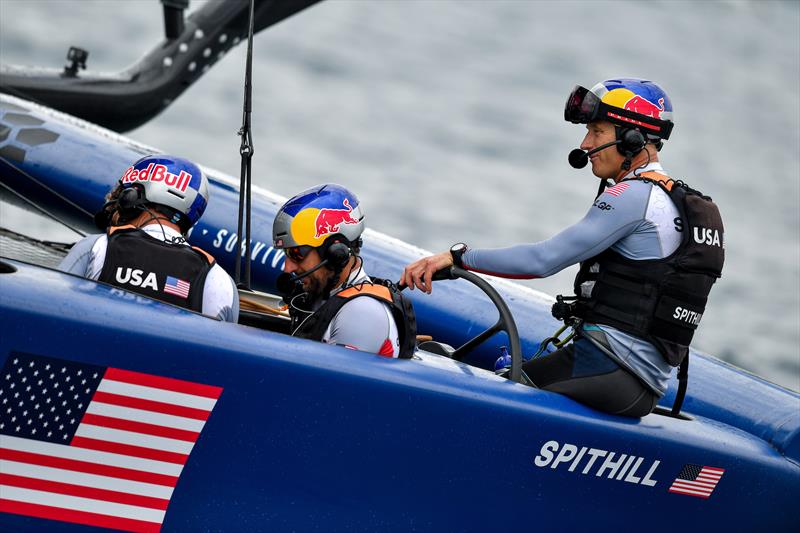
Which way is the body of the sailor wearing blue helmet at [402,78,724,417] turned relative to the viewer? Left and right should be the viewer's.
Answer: facing to the left of the viewer

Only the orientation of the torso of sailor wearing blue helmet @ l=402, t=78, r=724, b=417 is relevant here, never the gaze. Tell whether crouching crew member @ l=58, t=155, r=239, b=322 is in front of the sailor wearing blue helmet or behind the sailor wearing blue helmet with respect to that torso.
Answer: in front

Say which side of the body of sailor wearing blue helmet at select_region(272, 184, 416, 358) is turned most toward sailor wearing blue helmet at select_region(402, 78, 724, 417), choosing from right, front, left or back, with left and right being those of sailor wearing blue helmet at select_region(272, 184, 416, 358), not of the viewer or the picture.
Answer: back

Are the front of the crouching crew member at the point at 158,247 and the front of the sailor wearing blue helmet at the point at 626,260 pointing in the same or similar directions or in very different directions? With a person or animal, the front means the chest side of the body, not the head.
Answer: same or similar directions

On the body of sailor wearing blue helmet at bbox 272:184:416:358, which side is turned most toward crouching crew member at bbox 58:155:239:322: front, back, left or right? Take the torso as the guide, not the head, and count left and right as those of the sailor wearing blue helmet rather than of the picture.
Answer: front

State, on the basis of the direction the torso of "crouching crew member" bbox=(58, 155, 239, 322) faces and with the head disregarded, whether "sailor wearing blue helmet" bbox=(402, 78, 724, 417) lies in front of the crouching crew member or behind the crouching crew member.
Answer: behind

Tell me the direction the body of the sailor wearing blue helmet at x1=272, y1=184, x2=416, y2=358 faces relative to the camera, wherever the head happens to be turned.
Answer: to the viewer's left

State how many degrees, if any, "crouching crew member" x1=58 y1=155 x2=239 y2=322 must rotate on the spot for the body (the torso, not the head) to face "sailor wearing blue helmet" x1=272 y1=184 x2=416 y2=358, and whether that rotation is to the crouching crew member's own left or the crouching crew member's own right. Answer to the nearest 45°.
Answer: approximately 135° to the crouching crew member's own right

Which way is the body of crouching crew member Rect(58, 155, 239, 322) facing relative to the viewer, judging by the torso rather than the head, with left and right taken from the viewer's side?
facing away from the viewer and to the left of the viewer
